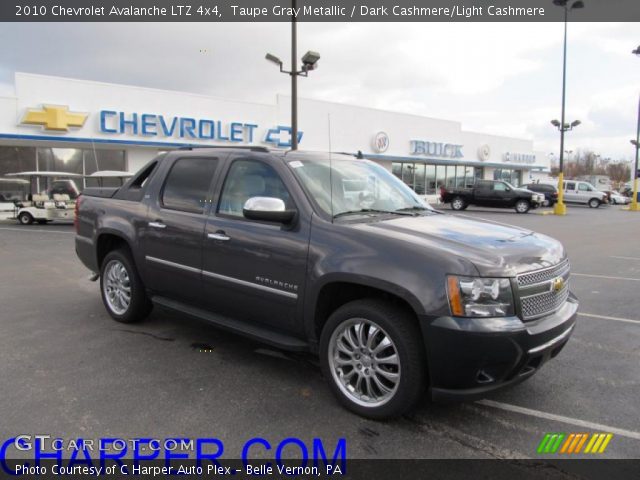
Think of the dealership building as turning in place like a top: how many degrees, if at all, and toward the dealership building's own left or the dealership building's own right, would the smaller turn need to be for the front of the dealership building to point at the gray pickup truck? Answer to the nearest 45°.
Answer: approximately 45° to the dealership building's own right

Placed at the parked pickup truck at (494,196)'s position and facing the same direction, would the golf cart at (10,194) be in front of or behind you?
behind

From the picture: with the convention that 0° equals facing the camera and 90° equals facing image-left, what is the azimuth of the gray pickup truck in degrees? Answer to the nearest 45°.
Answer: approximately 315°

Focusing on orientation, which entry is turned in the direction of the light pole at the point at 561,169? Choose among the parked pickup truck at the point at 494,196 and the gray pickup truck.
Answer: the parked pickup truck

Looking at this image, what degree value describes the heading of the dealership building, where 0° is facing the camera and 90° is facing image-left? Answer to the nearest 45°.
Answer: approximately 315°

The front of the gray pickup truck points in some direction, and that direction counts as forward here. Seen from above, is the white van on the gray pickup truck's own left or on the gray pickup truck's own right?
on the gray pickup truck's own left

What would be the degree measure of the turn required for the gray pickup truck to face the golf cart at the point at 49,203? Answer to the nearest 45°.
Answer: approximately 180°

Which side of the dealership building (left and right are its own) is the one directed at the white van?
left

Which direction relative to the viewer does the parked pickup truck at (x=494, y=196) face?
to the viewer's right
